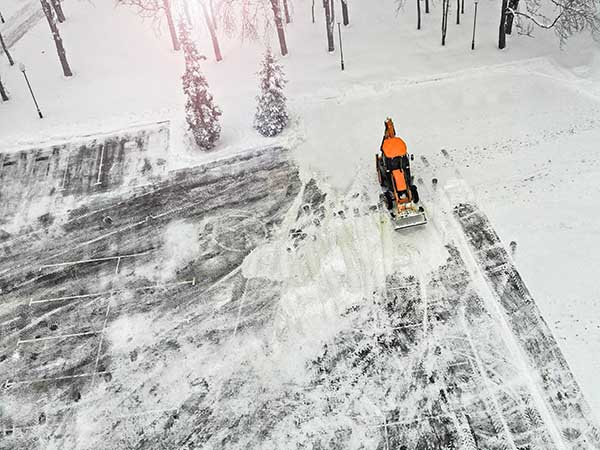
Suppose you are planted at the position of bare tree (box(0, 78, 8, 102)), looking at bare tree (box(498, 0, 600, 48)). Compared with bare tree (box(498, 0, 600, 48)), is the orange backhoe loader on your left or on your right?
right

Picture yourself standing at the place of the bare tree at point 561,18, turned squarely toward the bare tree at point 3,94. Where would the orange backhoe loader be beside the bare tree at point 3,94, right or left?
left

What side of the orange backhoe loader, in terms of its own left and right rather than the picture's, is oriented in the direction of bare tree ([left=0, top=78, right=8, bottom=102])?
right

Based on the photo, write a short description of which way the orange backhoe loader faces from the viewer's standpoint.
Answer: facing the viewer

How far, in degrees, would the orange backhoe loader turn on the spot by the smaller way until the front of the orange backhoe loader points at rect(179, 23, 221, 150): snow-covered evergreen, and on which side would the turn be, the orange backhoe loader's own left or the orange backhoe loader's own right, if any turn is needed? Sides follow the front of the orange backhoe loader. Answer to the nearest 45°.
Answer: approximately 135° to the orange backhoe loader's own right

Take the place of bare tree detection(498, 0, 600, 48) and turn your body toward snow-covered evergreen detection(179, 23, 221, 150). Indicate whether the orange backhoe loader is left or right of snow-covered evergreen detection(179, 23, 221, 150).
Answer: left

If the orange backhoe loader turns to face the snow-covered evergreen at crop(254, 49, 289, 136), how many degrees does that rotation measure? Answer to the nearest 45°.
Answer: approximately 135° to its right

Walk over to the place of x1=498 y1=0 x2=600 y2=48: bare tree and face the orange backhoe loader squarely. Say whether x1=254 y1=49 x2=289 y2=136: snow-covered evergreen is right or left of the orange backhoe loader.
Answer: right

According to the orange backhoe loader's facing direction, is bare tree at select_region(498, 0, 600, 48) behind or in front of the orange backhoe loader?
behind
